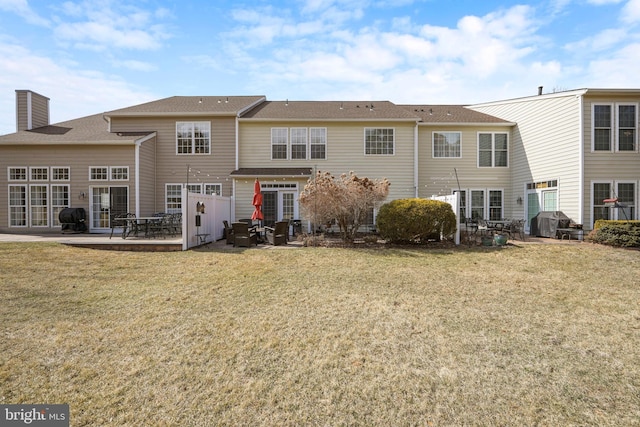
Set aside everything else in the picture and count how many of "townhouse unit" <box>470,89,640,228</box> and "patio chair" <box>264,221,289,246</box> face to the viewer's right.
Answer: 0

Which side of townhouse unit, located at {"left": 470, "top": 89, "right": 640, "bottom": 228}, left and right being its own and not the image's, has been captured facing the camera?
back

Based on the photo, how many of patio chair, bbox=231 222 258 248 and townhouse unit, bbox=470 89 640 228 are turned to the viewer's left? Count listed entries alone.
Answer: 0

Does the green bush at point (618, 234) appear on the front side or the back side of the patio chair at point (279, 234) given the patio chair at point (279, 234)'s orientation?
on the back side

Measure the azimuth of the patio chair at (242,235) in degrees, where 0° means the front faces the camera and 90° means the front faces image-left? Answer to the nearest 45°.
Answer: approximately 225°
